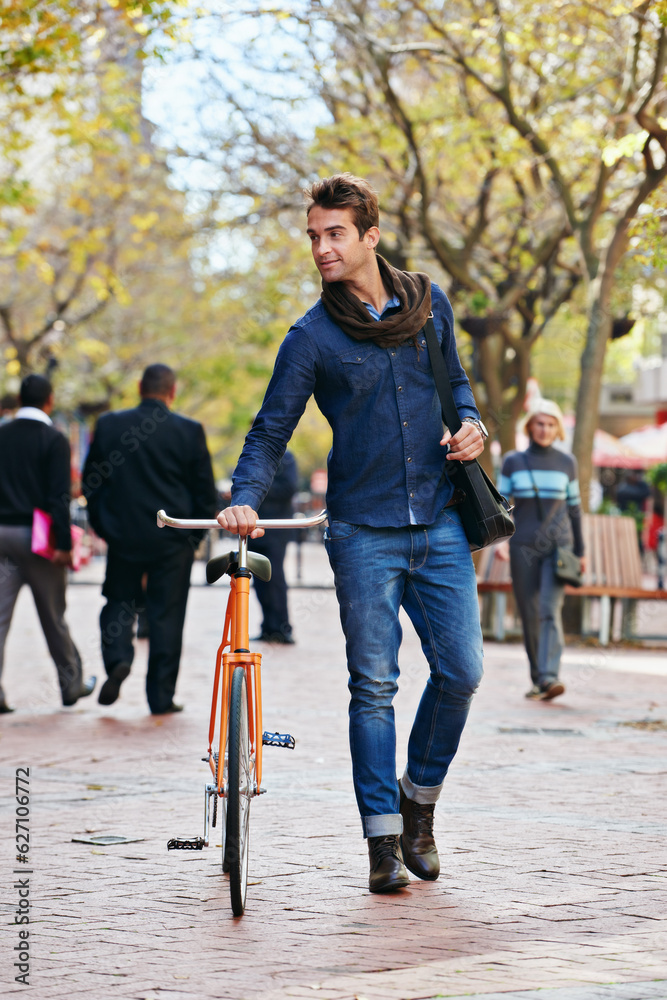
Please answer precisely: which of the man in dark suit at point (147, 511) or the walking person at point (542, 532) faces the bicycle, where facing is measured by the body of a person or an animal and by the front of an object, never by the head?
the walking person

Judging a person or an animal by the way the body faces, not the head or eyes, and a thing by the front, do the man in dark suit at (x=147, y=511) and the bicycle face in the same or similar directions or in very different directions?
very different directions

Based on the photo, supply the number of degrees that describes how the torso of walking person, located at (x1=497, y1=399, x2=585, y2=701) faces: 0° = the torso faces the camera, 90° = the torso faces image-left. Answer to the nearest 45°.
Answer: approximately 0°

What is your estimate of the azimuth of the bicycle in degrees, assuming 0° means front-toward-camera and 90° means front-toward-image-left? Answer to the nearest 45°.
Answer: approximately 0°

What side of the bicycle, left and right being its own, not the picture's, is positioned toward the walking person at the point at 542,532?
back

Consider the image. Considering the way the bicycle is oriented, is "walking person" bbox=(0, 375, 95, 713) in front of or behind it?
behind

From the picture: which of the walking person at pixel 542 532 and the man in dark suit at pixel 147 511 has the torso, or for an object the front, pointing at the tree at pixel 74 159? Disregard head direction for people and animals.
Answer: the man in dark suit

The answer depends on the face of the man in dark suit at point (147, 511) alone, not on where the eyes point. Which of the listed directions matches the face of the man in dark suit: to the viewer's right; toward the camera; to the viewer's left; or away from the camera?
away from the camera

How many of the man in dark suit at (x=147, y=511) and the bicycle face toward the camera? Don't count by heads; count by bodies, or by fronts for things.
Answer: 1

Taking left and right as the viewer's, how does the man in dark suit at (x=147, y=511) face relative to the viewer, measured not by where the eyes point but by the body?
facing away from the viewer

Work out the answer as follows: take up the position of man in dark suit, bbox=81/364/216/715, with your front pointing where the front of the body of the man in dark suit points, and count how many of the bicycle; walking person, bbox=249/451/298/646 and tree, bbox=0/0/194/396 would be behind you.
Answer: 1

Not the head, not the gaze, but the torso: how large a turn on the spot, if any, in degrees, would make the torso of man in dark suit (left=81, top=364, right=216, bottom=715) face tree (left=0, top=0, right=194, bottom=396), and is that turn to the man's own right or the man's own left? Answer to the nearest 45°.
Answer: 0° — they already face it
